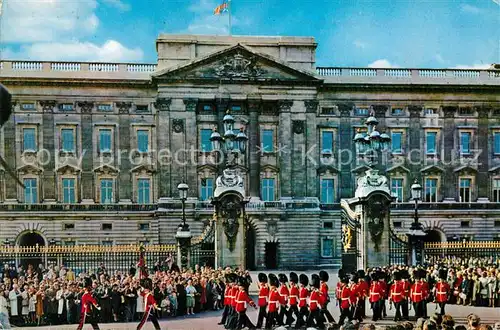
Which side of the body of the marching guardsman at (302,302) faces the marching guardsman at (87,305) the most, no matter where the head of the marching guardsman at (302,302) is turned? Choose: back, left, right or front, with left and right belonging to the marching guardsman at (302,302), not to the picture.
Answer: front

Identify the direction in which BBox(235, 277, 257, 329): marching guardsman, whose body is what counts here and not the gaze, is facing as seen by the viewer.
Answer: to the viewer's left

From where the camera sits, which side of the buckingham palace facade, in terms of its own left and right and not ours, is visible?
front

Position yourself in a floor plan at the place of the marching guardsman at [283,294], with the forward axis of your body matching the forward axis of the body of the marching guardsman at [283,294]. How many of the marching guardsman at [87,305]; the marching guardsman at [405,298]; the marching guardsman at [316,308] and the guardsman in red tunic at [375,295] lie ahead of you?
1

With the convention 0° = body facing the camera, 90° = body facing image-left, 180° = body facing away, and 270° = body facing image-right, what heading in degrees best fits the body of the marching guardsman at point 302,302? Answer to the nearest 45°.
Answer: approximately 90°

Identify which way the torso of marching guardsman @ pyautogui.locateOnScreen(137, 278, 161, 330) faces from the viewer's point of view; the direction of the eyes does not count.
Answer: to the viewer's left

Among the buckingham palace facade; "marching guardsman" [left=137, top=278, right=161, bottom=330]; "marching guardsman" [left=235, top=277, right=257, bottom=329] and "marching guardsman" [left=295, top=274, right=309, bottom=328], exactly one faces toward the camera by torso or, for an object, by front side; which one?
the buckingham palace facade

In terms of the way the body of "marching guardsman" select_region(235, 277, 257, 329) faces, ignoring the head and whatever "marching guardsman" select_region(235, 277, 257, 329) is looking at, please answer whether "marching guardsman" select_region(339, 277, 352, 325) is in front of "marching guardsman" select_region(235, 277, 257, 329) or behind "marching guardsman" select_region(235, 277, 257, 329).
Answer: behind

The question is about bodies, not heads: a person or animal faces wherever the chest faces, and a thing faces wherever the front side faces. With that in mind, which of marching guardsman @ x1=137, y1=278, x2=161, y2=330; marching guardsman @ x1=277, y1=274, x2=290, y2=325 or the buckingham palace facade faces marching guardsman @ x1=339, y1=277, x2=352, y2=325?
the buckingham palace facade

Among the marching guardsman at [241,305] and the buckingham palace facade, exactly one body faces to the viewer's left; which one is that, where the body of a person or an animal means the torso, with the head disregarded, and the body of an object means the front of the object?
the marching guardsman

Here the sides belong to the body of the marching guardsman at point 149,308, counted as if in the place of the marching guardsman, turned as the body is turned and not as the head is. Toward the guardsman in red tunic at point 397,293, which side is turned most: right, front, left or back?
back

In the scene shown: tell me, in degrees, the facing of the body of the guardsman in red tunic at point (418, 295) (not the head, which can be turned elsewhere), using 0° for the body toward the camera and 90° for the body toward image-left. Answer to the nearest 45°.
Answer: approximately 45°

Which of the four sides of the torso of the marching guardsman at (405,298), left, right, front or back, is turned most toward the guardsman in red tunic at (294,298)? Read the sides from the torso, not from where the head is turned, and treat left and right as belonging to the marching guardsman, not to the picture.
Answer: front
